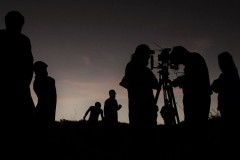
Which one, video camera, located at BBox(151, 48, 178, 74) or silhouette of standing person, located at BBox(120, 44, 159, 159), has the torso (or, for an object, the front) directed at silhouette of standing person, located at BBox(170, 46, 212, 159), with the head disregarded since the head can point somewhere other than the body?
silhouette of standing person, located at BBox(120, 44, 159, 159)

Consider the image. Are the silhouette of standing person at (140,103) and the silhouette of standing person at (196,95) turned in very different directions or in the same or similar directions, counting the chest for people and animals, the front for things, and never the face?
very different directions

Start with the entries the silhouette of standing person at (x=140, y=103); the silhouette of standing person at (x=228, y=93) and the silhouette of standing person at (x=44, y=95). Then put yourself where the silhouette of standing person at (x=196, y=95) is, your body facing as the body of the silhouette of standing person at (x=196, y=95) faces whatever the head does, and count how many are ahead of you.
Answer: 2

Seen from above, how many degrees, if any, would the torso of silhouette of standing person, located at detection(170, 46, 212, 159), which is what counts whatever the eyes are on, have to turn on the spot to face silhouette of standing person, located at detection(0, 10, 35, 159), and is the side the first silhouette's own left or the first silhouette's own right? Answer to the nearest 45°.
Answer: approximately 45° to the first silhouette's own left

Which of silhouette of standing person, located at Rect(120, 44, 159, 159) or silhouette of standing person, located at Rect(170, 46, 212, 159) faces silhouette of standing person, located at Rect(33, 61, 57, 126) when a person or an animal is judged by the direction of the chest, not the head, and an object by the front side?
silhouette of standing person, located at Rect(170, 46, 212, 159)

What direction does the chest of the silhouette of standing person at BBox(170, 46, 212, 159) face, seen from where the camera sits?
to the viewer's left

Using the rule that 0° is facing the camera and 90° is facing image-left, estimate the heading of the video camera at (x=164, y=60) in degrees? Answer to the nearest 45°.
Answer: approximately 90°

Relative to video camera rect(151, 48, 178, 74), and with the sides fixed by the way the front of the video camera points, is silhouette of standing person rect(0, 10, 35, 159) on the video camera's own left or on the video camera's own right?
on the video camera's own left

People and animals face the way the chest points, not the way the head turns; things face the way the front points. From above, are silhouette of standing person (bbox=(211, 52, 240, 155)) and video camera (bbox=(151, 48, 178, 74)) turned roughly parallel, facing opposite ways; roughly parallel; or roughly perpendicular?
roughly parallel

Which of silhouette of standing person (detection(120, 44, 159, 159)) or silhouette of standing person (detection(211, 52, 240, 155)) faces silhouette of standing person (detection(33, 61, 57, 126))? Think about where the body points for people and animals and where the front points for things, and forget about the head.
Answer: silhouette of standing person (detection(211, 52, 240, 155))

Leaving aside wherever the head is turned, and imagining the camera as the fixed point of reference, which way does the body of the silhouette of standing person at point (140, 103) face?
to the viewer's right

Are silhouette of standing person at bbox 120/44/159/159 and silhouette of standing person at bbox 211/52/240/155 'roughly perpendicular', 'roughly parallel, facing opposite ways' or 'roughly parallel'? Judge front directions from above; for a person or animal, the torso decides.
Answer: roughly parallel, facing opposite ways

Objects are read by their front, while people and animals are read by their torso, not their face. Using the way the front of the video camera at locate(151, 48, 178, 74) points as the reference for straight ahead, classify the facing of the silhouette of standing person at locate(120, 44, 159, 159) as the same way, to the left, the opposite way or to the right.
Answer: the opposite way

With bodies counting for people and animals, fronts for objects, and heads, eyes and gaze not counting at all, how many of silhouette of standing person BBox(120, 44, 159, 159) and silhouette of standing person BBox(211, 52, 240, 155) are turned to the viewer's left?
1

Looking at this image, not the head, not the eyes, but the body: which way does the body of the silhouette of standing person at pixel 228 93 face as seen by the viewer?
to the viewer's left

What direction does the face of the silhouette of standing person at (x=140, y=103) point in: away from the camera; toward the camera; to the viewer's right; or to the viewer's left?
to the viewer's right
